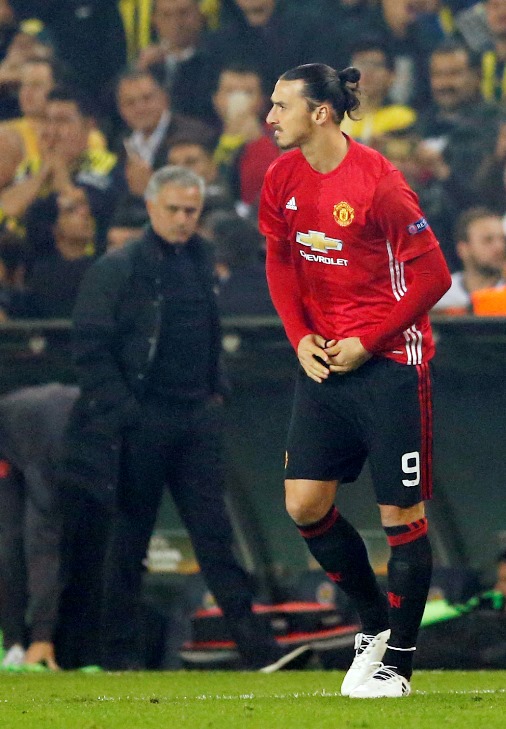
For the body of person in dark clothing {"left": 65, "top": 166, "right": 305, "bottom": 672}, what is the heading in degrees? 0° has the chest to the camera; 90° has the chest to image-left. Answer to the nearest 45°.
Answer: approximately 315°

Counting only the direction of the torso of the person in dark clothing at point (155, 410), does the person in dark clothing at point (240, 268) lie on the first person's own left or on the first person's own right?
on the first person's own left

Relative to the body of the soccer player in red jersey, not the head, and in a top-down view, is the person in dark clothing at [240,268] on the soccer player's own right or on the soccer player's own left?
on the soccer player's own right

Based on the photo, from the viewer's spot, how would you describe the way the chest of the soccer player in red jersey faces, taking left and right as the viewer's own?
facing the viewer and to the left of the viewer

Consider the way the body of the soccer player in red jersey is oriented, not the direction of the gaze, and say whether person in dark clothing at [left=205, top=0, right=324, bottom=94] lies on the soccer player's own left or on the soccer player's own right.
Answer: on the soccer player's own right

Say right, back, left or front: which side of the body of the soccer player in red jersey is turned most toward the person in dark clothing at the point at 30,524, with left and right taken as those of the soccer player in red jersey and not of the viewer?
right

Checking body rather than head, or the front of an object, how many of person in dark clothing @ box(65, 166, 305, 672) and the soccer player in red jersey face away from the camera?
0

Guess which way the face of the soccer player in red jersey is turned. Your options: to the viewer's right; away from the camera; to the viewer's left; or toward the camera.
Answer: to the viewer's left

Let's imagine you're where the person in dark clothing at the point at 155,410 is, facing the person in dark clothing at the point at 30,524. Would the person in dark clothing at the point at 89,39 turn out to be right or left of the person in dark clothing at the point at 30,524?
right

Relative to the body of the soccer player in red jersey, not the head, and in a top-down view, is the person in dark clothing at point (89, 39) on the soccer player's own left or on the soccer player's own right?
on the soccer player's own right
